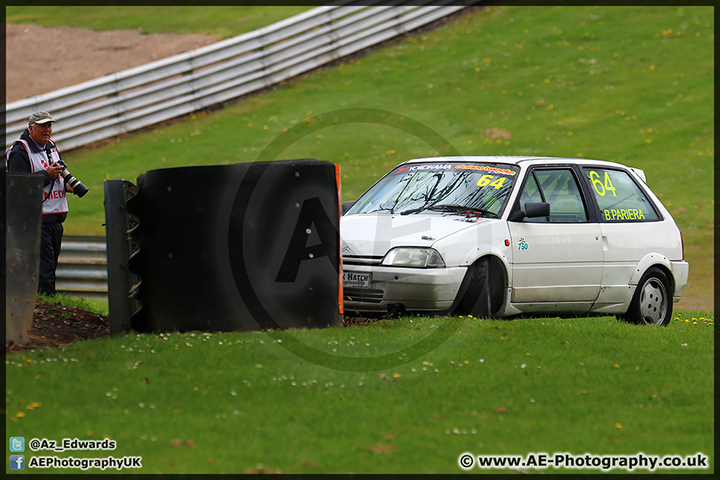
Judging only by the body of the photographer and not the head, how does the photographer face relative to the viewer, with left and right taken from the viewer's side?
facing the viewer and to the right of the viewer

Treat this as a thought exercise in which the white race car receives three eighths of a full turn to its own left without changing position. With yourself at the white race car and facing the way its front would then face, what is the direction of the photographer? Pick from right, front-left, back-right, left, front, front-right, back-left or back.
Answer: back

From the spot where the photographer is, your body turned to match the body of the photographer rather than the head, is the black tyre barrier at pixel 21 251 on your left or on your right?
on your right

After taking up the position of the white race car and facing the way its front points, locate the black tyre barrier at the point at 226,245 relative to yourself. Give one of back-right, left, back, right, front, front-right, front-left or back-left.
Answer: front

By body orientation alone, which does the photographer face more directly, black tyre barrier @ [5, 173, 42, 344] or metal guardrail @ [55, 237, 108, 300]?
the black tyre barrier

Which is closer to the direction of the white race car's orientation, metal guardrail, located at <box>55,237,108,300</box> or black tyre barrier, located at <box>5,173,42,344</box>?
the black tyre barrier

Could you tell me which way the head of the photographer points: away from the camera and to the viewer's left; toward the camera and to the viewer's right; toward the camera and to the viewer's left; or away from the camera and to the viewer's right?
toward the camera and to the viewer's right

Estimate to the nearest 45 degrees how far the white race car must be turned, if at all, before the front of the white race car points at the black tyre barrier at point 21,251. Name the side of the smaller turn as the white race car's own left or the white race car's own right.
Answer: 0° — it already faces it

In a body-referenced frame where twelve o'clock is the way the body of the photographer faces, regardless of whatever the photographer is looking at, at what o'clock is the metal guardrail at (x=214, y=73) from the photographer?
The metal guardrail is roughly at 8 o'clock from the photographer.

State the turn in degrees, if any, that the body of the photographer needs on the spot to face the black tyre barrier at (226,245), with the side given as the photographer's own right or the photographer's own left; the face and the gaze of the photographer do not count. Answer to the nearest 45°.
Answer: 0° — they already face it

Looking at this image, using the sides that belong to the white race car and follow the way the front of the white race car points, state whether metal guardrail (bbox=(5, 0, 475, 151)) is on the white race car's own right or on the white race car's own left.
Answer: on the white race car's own right
